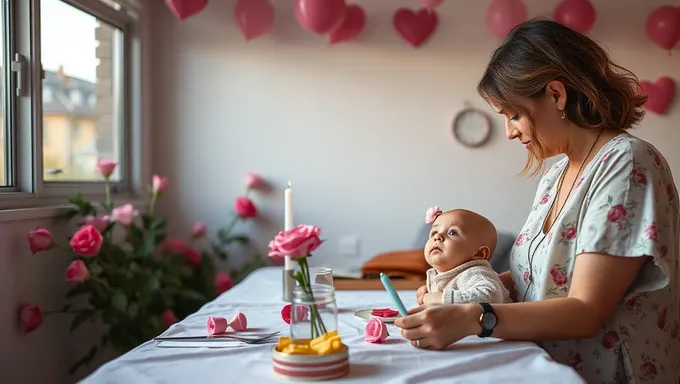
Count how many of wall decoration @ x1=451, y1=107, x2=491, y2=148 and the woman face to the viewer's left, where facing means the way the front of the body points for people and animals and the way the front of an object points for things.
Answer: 1

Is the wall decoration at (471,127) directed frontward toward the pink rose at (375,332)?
yes

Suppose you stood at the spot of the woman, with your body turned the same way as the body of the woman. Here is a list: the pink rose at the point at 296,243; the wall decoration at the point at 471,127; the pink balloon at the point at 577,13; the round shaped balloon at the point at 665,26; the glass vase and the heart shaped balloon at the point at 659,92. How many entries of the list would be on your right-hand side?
4

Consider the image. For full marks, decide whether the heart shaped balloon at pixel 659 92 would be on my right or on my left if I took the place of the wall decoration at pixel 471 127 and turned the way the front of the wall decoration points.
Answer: on my left

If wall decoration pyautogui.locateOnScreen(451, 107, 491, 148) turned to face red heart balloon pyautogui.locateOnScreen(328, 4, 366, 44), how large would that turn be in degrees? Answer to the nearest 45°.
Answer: approximately 90° to its right

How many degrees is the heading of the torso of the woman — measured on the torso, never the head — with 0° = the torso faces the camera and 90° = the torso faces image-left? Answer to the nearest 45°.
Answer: approximately 90°

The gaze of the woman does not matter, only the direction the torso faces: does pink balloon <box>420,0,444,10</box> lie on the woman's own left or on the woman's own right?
on the woman's own right

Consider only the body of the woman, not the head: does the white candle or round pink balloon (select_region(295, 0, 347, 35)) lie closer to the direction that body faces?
the white candle

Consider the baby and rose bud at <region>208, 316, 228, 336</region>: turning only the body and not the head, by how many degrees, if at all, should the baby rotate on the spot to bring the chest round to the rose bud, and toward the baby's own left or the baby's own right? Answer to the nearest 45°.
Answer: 0° — they already face it

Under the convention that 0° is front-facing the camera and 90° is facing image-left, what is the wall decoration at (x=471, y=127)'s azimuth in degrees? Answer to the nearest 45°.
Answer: approximately 0°
